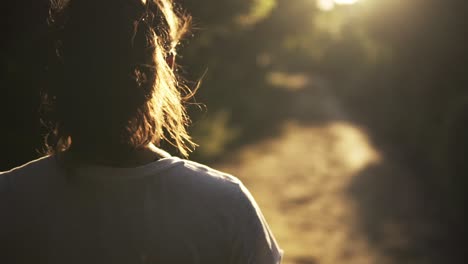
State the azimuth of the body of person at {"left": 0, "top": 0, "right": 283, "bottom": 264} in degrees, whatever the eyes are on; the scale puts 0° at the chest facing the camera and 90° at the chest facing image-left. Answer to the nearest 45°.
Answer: approximately 180°
